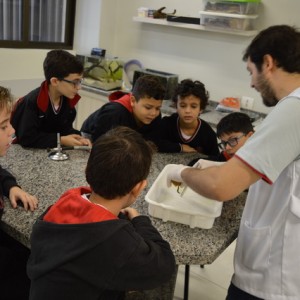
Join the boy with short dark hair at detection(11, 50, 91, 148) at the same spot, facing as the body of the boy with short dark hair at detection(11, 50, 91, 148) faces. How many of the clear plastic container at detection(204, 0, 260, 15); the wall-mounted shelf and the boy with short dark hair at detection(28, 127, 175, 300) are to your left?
2

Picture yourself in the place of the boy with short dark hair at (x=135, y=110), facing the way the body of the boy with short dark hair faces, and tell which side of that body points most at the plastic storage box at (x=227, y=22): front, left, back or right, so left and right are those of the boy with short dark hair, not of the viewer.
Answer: left

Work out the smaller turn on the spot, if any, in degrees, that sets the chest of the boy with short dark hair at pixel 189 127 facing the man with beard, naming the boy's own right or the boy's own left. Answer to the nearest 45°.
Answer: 0° — they already face them

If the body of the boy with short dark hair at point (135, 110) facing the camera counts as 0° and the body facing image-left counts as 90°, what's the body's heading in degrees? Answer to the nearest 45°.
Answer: approximately 315°

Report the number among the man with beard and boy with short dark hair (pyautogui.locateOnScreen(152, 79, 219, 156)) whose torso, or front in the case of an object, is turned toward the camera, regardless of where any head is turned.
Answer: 1

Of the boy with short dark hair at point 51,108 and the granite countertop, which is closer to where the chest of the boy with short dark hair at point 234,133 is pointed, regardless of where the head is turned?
the granite countertop

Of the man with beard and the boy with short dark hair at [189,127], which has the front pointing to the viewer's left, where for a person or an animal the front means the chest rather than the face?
the man with beard

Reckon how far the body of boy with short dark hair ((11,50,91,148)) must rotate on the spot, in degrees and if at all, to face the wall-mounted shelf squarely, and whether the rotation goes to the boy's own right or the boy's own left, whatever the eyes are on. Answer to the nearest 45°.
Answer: approximately 90° to the boy's own left

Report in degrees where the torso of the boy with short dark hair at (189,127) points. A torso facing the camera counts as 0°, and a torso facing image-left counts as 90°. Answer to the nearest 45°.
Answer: approximately 0°

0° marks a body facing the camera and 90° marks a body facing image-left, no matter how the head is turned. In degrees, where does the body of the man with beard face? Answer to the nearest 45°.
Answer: approximately 90°

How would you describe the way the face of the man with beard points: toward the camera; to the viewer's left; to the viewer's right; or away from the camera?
to the viewer's left

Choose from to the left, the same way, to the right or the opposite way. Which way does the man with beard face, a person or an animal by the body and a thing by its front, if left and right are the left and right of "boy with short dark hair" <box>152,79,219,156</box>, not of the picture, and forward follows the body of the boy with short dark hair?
to the right
